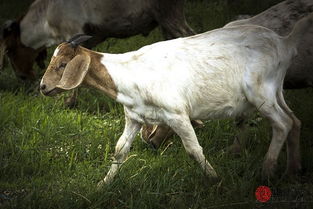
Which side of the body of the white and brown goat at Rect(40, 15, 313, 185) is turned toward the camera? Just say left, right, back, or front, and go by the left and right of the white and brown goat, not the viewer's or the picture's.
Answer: left

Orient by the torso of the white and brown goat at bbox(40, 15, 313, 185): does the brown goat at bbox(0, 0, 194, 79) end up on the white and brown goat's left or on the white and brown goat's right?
on the white and brown goat's right

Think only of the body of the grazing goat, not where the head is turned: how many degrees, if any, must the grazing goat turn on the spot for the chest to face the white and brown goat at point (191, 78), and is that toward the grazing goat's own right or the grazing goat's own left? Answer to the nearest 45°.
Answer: approximately 45° to the grazing goat's own left

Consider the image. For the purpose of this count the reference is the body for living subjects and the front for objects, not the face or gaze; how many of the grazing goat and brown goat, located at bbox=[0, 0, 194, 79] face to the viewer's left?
2

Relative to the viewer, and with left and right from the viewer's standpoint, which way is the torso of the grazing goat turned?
facing to the left of the viewer

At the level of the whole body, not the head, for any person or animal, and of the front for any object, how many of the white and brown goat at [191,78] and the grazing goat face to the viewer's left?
2

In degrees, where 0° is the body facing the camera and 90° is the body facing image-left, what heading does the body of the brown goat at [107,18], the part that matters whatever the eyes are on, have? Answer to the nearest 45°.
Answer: approximately 90°

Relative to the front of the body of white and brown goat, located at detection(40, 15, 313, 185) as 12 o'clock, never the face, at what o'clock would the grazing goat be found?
The grazing goat is roughly at 5 o'clock from the white and brown goat.

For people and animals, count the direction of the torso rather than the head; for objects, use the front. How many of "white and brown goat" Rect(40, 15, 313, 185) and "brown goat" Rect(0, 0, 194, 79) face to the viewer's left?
2
